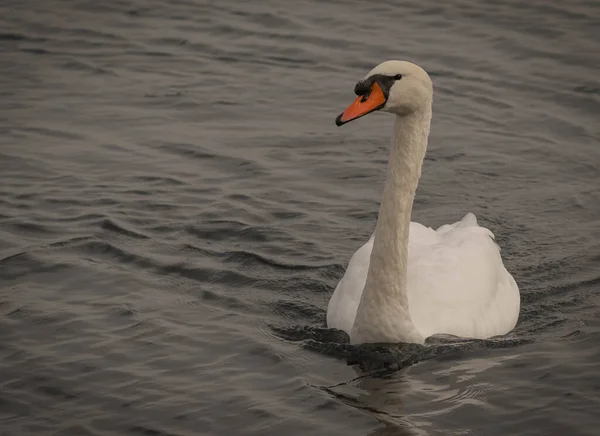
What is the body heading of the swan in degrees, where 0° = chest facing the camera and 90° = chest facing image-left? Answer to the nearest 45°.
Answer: approximately 45°
